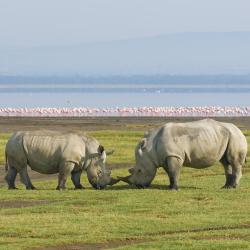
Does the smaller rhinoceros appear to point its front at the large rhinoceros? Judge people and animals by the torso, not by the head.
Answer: yes

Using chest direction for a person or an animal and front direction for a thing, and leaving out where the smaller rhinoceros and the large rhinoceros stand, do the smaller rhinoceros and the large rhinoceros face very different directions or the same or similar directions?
very different directions

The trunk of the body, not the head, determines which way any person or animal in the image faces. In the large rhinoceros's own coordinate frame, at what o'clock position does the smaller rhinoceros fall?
The smaller rhinoceros is roughly at 12 o'clock from the large rhinoceros.

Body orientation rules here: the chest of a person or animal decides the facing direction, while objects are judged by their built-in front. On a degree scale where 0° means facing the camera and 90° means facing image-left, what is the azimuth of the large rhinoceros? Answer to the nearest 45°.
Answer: approximately 90°

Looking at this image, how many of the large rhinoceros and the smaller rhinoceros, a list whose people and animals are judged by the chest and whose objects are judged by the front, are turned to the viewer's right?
1

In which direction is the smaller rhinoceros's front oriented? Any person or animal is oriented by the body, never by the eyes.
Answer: to the viewer's right
